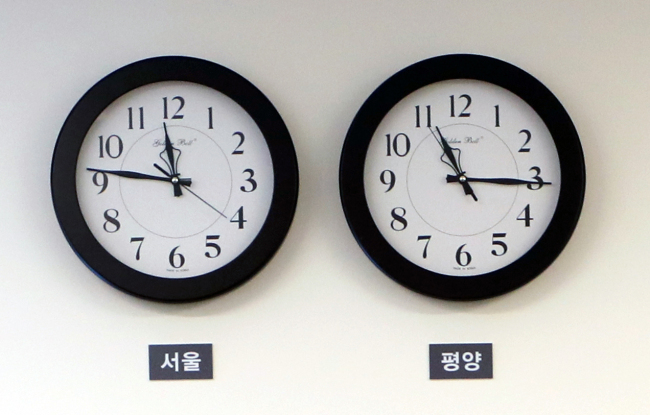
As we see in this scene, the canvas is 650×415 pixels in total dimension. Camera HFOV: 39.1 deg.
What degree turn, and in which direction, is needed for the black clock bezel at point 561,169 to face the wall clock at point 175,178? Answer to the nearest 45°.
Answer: approximately 90° to its right

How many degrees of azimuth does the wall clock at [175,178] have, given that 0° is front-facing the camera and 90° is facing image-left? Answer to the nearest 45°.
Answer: approximately 0°

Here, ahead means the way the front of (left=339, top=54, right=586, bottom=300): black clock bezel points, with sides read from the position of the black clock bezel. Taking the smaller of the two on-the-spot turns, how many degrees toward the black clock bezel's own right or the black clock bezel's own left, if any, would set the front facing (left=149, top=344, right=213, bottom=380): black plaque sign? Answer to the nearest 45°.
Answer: approximately 90° to the black clock bezel's own right

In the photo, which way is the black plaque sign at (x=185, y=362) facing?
toward the camera
